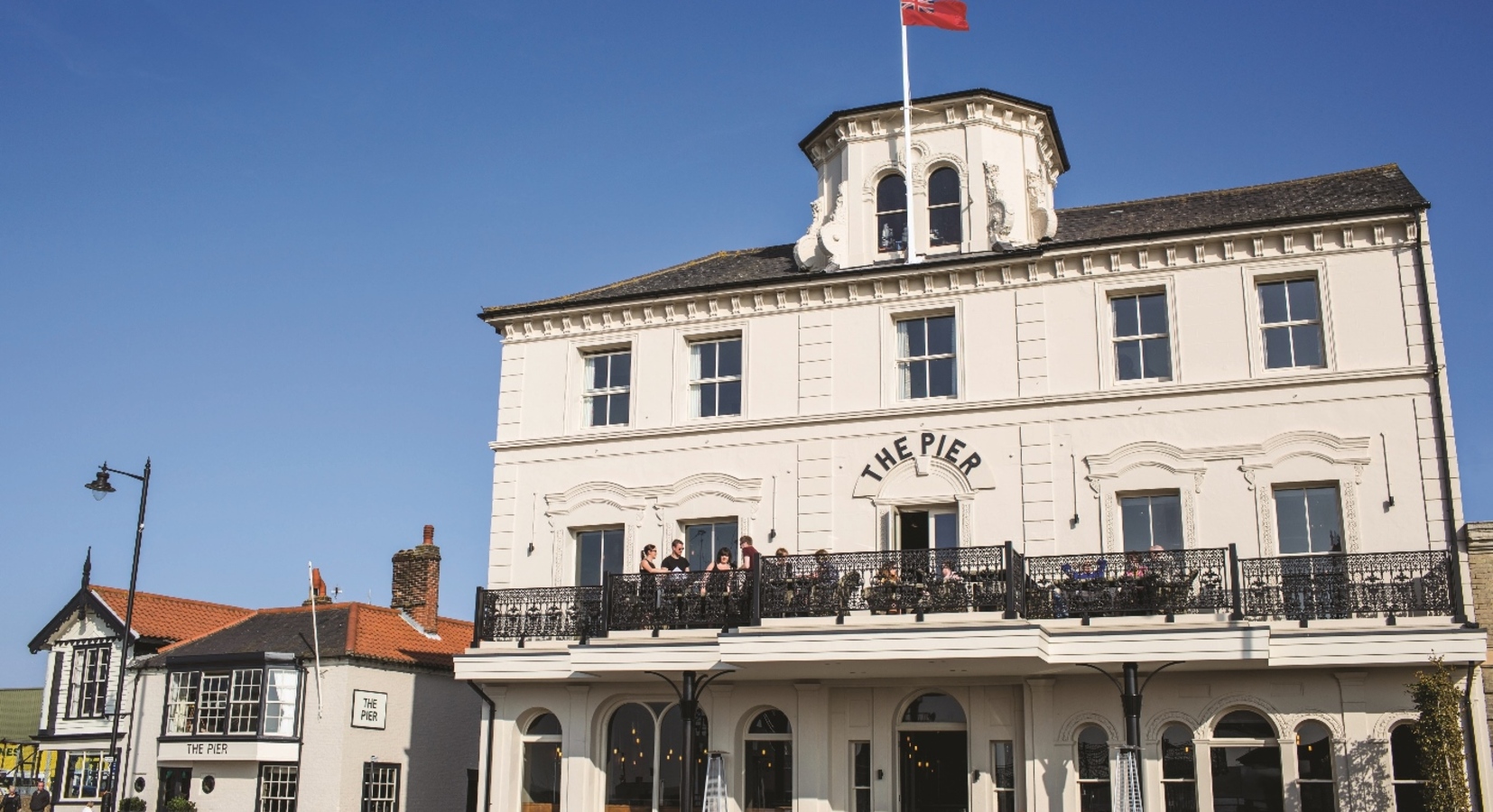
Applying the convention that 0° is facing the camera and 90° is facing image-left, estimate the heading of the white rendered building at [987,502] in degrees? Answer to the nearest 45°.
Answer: approximately 0°

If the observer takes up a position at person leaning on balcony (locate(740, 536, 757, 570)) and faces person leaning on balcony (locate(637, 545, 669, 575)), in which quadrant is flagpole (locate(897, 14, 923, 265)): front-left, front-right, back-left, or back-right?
back-right

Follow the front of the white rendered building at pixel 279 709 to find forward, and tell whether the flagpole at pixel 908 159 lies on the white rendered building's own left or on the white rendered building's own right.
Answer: on the white rendered building's own left

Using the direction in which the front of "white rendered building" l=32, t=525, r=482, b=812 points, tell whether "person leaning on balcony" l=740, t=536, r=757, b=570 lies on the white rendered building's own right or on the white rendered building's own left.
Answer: on the white rendered building's own left

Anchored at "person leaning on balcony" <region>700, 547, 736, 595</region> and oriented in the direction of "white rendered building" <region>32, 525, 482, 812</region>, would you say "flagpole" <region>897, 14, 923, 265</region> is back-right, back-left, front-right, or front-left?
back-right

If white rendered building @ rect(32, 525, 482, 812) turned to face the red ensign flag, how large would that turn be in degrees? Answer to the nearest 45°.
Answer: approximately 90° to its left
